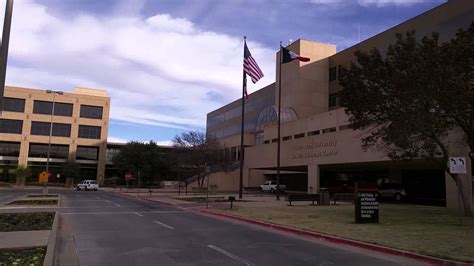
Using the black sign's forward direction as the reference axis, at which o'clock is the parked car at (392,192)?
The parked car is roughly at 6 o'clock from the black sign.

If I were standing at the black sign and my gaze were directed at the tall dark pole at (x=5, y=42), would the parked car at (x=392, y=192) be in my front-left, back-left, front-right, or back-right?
back-right

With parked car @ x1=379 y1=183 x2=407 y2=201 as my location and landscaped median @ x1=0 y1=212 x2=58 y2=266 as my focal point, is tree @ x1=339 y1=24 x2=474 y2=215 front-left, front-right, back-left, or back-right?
front-left

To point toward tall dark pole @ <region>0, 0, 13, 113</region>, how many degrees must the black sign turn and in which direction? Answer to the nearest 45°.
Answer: approximately 45° to its right

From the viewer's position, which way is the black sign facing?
facing the viewer

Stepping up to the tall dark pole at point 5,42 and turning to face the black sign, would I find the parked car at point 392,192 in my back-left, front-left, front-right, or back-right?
front-left

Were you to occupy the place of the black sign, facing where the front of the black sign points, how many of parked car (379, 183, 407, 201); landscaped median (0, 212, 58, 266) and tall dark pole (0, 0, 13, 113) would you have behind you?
1

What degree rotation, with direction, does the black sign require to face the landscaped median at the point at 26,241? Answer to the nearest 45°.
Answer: approximately 45° to its right

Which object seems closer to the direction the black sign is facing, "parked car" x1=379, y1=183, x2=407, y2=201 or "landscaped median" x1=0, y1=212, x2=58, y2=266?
the landscaped median

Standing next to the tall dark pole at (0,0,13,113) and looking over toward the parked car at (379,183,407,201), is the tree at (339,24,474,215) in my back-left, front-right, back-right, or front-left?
front-right
